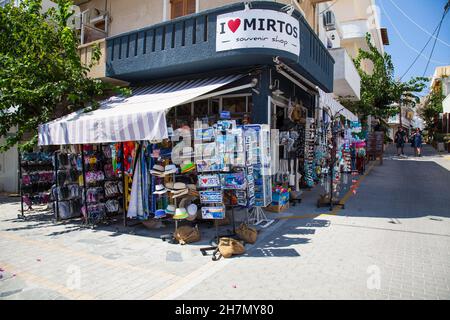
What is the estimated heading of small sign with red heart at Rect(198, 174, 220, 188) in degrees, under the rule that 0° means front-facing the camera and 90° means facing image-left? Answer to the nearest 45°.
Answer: approximately 0°
